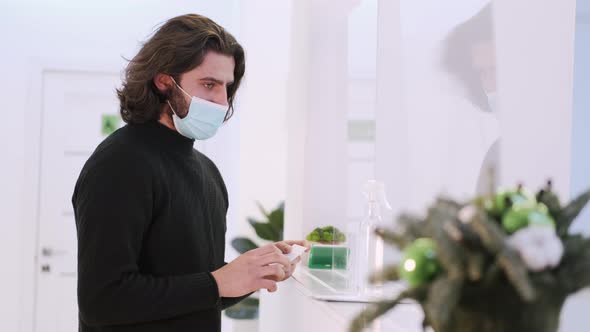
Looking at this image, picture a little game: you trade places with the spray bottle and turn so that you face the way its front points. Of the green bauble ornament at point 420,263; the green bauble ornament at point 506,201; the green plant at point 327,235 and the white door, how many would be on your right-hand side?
2

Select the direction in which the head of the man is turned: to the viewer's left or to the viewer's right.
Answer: to the viewer's right

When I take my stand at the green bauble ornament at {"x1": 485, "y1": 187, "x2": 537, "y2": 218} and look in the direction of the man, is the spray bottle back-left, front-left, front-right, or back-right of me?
front-right
